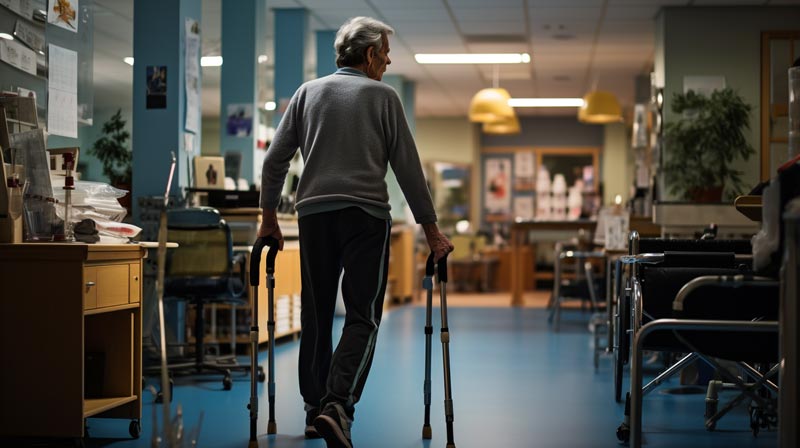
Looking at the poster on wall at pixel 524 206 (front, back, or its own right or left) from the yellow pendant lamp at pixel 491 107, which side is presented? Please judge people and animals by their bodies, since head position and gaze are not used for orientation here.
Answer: front

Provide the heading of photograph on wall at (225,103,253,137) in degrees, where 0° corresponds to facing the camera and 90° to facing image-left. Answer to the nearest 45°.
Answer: approximately 0°

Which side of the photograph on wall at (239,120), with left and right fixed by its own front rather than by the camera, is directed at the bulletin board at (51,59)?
front

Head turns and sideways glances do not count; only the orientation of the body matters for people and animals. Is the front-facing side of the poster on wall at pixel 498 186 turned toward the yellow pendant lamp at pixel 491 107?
yes

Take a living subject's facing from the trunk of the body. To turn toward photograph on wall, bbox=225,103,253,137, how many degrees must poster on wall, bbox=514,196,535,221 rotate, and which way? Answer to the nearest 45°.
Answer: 0° — it already faces it

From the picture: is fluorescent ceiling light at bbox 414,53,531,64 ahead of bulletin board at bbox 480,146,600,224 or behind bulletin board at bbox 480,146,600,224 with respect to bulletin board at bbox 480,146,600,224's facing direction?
ahead

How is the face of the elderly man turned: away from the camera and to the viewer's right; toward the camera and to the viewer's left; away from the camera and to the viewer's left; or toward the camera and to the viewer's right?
away from the camera and to the viewer's right

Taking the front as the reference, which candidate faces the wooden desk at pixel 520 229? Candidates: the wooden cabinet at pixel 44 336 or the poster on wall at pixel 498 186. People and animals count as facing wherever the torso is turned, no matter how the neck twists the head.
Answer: the poster on wall

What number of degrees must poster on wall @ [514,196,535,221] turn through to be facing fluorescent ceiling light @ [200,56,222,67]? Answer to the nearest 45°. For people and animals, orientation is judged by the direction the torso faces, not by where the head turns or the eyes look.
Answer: approximately 45° to its right
